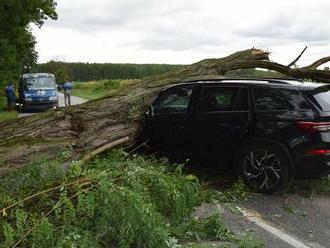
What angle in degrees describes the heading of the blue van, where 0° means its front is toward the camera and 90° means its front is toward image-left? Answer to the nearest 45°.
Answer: approximately 0°

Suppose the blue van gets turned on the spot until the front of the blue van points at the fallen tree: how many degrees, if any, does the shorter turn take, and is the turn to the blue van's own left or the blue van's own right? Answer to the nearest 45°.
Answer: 0° — it already faces it

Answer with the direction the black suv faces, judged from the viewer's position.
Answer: facing away from the viewer and to the left of the viewer
